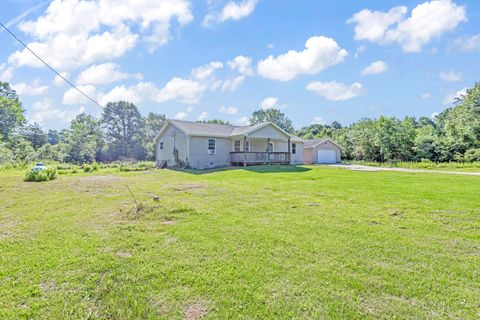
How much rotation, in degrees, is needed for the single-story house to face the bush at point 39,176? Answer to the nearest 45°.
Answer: approximately 90° to its right

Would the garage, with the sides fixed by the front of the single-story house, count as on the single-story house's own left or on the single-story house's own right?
on the single-story house's own left

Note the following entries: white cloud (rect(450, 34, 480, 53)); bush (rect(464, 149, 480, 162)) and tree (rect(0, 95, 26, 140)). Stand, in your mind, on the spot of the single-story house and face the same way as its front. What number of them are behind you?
1

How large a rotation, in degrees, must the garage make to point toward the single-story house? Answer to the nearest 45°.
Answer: approximately 90° to its right

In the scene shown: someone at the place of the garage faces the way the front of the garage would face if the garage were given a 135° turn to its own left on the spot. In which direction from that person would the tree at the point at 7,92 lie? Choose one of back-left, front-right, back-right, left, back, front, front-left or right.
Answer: left

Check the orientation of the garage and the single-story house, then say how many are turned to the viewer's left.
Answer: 0

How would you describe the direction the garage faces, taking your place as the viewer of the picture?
facing the viewer and to the right of the viewer

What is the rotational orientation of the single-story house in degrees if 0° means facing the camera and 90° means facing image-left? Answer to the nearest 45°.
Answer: approximately 315°
